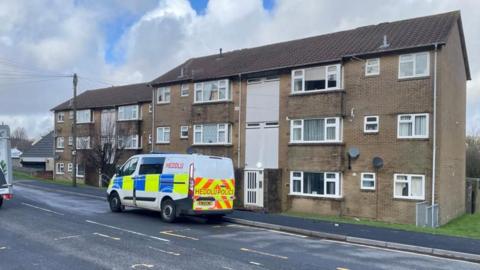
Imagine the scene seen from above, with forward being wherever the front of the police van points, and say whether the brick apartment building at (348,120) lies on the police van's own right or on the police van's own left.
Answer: on the police van's own right

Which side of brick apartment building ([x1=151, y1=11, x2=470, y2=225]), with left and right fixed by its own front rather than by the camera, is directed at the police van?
front

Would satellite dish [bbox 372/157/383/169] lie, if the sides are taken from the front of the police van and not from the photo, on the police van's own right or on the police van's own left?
on the police van's own right

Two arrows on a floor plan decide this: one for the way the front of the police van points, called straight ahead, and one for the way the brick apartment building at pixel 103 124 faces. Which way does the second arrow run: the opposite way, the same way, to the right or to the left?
to the left

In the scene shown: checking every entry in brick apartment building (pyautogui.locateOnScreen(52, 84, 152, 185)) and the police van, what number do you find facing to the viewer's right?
0

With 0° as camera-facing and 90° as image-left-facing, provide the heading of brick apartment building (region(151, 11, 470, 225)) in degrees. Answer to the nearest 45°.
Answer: approximately 45°

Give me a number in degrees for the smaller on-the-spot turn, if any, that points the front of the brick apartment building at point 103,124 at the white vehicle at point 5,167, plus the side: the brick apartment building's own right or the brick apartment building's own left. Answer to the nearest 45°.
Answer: approximately 45° to the brick apartment building's own left

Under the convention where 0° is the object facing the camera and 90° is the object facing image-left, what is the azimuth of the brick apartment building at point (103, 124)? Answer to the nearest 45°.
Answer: approximately 45°

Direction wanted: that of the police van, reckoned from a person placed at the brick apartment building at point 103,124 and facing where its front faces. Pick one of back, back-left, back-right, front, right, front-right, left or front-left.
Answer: front-left

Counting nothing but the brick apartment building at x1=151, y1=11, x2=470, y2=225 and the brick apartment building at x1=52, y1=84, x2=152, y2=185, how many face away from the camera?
0

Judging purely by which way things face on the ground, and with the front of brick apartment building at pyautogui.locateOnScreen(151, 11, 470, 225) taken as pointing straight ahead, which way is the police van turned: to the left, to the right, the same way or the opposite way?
to the right

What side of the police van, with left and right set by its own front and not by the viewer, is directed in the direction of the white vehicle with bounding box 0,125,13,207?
front

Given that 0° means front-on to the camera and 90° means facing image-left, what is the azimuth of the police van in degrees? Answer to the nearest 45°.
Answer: approximately 135°
